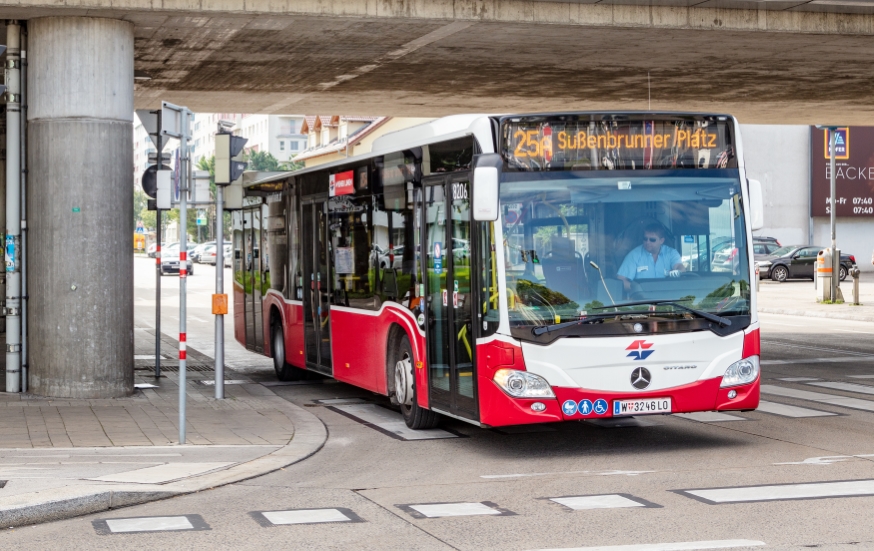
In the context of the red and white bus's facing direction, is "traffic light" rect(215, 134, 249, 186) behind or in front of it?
behind

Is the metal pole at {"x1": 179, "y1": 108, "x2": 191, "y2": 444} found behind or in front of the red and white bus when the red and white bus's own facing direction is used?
behind

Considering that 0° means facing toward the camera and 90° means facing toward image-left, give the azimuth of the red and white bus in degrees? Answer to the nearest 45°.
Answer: approximately 315°
